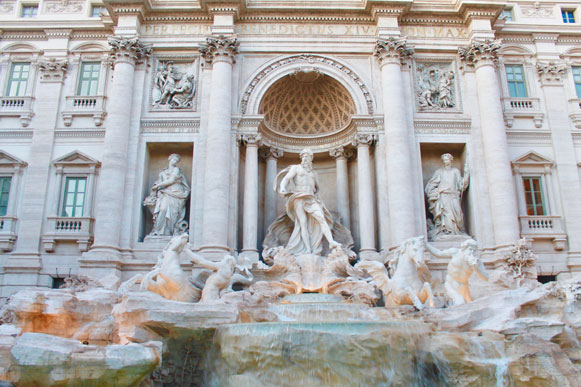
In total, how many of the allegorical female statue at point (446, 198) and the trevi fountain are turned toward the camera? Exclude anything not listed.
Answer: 2

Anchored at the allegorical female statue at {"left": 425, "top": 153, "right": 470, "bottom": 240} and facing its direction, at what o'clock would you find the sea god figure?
The sea god figure is roughly at 2 o'clock from the allegorical female statue.

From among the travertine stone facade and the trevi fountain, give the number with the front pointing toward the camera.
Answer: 2

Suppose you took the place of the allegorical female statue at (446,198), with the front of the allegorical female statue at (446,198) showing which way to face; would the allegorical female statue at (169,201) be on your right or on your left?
on your right

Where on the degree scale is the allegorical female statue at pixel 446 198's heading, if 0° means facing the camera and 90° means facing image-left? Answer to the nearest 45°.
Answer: approximately 0°

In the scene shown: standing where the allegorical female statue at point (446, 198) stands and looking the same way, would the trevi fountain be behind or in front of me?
in front

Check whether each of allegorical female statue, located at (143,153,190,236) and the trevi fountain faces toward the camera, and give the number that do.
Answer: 2

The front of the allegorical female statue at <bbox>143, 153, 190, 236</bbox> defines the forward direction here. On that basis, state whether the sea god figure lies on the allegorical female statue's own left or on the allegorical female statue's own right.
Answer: on the allegorical female statue's own left
